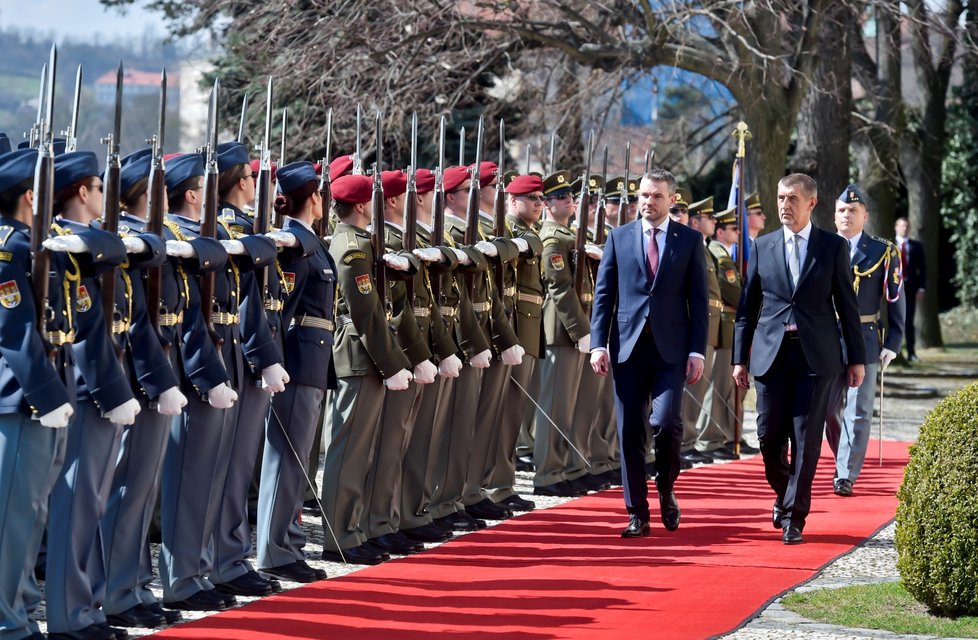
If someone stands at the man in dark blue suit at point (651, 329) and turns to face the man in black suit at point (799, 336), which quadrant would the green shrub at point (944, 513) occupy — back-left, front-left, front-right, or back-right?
front-right

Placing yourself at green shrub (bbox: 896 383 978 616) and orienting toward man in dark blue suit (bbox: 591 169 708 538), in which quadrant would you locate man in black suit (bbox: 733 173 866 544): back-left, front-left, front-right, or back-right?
front-right

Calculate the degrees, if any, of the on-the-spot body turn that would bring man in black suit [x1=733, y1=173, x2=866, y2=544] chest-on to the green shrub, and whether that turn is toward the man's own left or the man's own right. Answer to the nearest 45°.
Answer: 0° — they already face it

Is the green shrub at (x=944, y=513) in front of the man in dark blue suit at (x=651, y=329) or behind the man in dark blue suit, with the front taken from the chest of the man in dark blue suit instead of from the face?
in front

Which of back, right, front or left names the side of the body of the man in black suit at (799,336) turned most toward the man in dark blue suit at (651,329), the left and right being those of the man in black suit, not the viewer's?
right

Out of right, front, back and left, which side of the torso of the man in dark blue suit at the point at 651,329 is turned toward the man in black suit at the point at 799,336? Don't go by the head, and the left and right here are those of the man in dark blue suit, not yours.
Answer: left

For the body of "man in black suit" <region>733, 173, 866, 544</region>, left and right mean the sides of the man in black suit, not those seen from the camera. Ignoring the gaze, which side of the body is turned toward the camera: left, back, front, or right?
front

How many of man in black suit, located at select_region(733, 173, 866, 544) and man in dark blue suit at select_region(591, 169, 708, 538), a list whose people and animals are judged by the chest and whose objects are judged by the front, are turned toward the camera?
2

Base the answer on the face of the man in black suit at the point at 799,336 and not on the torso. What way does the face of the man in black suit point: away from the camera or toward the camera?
toward the camera

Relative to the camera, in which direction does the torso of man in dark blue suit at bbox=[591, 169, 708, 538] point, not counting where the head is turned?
toward the camera

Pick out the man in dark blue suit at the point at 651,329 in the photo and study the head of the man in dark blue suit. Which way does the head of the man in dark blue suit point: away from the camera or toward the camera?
toward the camera

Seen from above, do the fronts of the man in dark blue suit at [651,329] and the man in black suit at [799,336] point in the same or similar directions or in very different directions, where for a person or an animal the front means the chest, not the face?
same or similar directions
